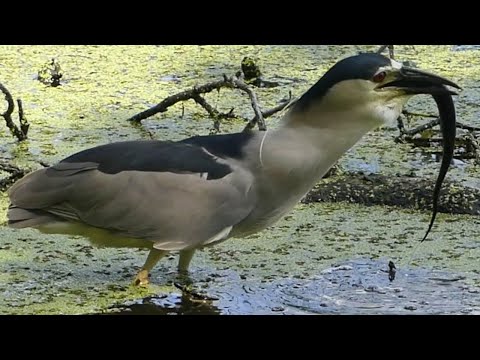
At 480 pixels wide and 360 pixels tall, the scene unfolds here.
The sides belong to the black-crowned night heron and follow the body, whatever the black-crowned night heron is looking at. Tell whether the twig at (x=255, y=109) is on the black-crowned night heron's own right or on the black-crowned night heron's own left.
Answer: on the black-crowned night heron's own left

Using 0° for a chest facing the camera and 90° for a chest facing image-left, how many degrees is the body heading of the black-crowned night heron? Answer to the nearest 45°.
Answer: approximately 270°

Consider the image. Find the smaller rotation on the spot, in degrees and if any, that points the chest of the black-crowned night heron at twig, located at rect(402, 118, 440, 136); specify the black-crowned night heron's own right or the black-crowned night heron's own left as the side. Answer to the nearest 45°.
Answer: approximately 45° to the black-crowned night heron's own left

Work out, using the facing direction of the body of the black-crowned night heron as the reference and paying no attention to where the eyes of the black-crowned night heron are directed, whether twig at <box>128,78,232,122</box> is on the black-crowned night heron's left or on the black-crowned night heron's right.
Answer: on the black-crowned night heron's left

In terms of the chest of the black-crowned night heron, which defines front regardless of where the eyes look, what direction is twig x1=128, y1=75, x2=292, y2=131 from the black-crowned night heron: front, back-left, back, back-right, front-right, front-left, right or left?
left
